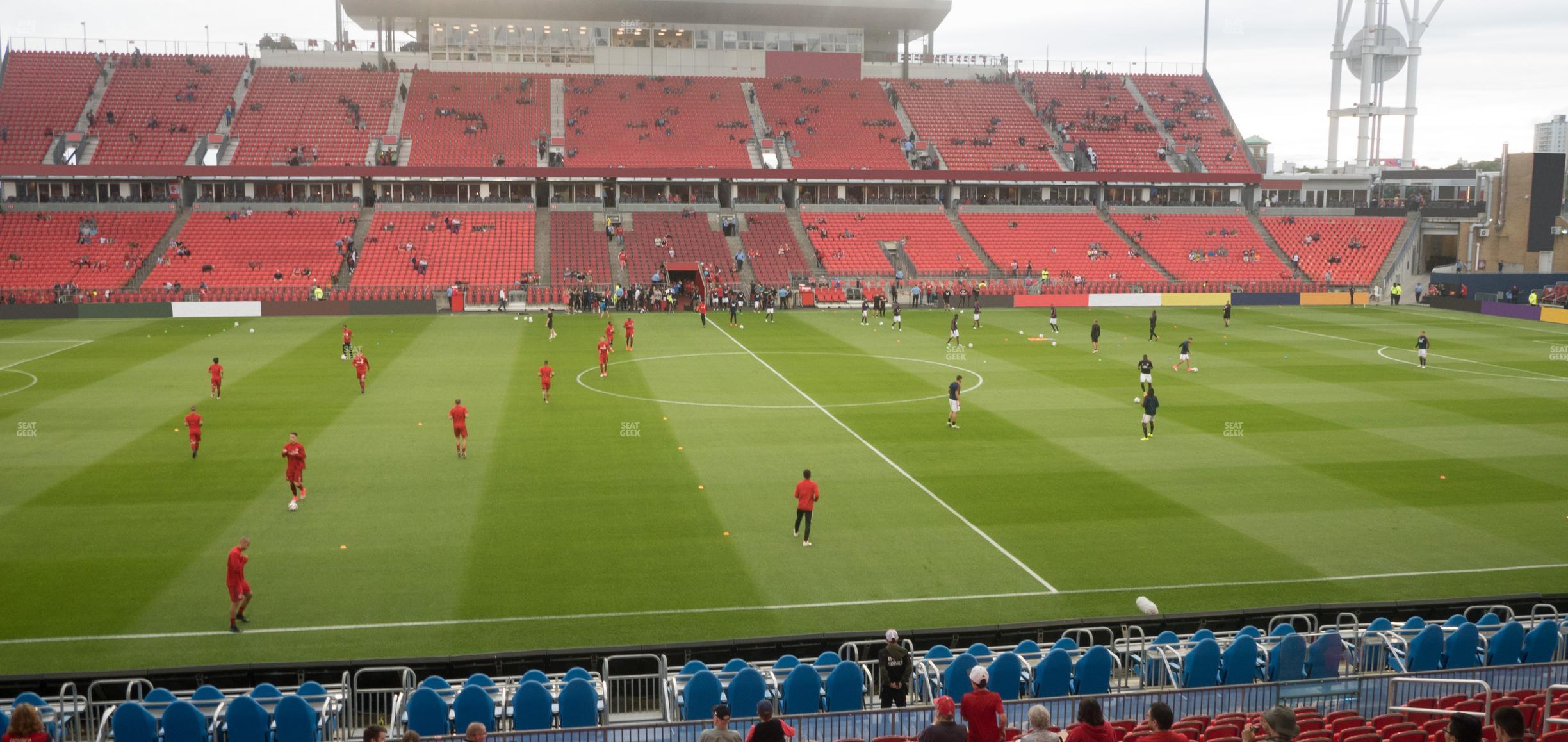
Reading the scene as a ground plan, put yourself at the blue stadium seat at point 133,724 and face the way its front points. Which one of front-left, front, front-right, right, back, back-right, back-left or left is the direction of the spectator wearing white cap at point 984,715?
back-right

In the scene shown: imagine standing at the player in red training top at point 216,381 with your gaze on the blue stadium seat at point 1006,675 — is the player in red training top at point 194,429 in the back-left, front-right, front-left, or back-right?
front-right

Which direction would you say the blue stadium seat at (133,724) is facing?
away from the camera

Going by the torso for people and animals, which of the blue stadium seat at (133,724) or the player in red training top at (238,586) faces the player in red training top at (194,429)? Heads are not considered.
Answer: the blue stadium seat

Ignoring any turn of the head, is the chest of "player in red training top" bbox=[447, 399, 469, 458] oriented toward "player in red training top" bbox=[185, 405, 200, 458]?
no

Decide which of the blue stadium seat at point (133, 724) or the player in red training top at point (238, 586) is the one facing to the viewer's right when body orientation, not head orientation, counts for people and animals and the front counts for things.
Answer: the player in red training top

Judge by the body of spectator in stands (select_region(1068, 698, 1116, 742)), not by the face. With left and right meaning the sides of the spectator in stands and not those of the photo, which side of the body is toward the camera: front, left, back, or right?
back

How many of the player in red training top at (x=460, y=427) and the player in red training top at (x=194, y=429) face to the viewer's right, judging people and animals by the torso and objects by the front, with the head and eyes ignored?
0

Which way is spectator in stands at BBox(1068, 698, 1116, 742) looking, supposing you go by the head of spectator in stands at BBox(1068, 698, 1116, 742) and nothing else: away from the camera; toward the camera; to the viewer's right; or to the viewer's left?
away from the camera

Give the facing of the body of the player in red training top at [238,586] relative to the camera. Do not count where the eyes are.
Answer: to the viewer's right

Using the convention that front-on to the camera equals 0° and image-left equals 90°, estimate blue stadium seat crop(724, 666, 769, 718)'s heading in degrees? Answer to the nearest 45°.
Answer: approximately 180°

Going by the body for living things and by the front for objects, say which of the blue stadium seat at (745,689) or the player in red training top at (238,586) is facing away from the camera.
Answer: the blue stadium seat

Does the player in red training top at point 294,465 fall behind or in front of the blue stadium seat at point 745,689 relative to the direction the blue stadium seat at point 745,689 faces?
in front
